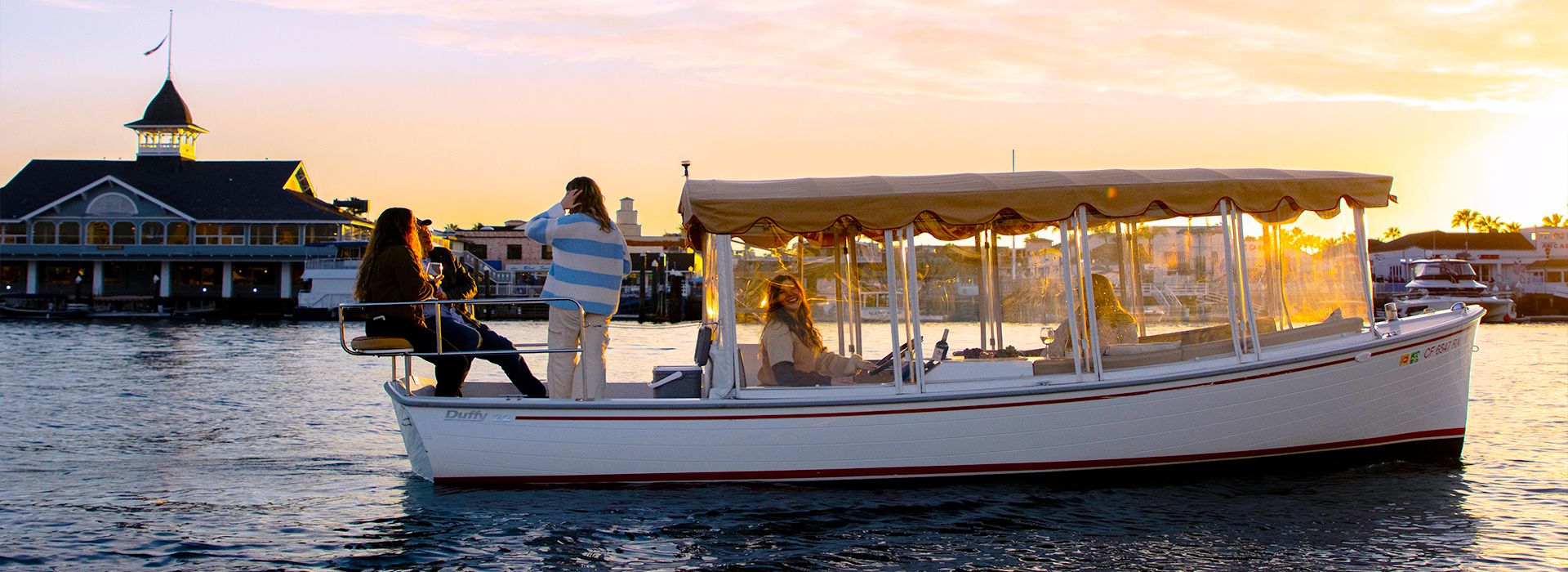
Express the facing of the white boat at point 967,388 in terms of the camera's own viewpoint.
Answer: facing to the right of the viewer

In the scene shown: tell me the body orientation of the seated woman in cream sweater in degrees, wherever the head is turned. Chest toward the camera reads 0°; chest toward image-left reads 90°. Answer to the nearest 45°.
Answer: approximately 315°

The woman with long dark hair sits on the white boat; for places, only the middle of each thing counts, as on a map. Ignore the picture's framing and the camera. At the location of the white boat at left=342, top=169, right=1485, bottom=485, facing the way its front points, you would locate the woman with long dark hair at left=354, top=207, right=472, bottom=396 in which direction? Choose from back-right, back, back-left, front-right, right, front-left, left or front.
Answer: back

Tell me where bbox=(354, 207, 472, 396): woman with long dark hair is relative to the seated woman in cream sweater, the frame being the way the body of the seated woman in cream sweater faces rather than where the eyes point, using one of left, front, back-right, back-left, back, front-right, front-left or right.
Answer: back-right

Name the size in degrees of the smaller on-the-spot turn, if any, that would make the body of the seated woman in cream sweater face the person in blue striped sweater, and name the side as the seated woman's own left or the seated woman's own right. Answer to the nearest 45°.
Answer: approximately 135° to the seated woman's own right

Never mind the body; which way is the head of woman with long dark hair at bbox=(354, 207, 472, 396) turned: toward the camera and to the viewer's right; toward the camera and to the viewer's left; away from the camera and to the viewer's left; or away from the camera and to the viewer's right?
away from the camera and to the viewer's right
